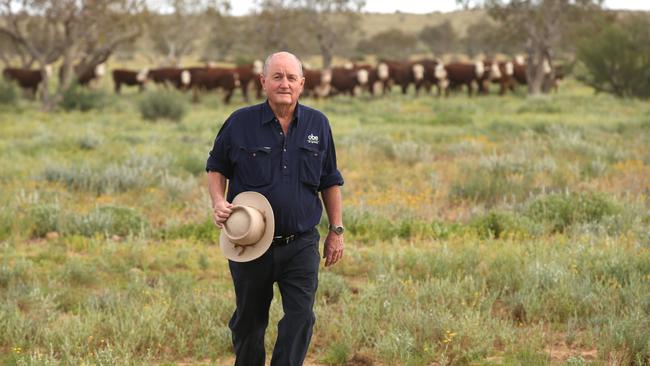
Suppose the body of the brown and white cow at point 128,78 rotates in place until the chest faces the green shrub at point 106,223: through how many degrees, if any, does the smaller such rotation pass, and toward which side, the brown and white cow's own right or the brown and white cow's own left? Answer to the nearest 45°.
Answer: approximately 90° to the brown and white cow's own right

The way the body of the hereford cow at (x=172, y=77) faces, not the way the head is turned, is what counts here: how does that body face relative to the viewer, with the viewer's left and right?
facing to the right of the viewer

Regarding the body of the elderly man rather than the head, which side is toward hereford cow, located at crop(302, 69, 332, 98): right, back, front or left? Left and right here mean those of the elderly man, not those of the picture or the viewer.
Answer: back

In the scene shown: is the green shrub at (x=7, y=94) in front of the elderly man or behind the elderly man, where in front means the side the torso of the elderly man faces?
behind

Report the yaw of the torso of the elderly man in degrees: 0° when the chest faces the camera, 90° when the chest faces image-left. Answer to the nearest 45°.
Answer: approximately 0°

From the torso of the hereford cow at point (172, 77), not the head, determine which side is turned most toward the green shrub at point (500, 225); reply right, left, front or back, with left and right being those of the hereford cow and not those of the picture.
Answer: right

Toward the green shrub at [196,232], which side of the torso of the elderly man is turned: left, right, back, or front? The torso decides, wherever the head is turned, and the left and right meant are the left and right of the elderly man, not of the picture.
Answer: back
